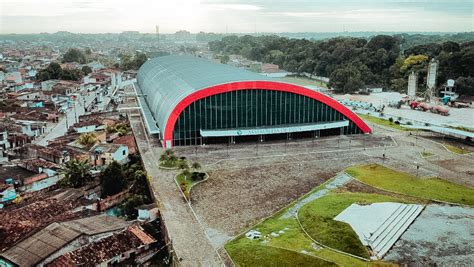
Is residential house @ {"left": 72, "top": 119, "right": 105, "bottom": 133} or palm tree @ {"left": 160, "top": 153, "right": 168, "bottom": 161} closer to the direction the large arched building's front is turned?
the palm tree

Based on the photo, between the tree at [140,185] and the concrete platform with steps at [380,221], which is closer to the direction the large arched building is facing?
the concrete platform with steps

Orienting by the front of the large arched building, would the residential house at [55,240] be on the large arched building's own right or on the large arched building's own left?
on the large arched building's own right

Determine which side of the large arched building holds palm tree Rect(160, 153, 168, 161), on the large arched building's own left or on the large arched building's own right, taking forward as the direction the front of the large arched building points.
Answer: on the large arched building's own right

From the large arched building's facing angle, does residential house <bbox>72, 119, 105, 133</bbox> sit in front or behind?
behind

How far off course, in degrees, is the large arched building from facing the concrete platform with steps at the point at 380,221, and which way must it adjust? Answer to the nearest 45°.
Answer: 0° — it already faces it

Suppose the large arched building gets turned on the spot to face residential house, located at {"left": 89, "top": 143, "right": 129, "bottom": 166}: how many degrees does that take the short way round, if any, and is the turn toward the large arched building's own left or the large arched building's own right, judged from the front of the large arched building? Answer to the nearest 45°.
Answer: approximately 90° to the large arched building's own right

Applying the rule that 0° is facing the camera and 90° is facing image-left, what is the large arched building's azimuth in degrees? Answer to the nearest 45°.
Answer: approximately 315°

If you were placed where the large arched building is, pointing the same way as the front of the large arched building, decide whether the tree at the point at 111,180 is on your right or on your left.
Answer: on your right

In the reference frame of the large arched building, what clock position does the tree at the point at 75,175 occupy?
The tree is roughly at 1 o'clock from the large arched building.

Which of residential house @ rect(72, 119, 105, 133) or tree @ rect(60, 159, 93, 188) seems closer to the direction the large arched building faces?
the tree
